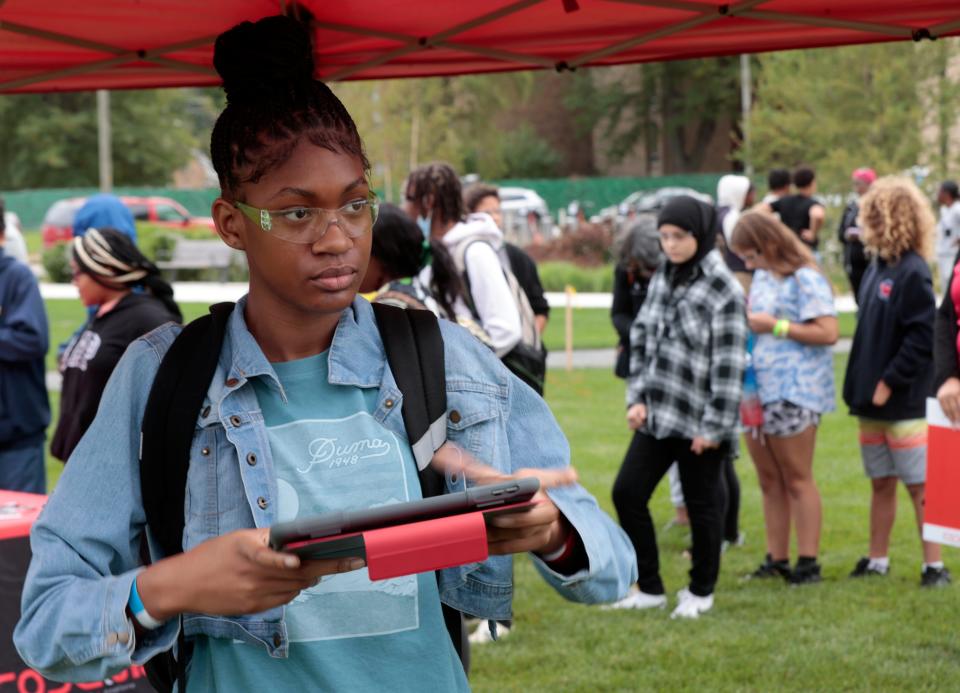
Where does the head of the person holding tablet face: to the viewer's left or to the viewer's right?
to the viewer's right

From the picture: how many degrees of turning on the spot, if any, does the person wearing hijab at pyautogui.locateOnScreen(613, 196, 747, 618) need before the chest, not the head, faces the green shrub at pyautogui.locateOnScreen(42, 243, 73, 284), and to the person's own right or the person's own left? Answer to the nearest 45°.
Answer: approximately 90° to the person's own right

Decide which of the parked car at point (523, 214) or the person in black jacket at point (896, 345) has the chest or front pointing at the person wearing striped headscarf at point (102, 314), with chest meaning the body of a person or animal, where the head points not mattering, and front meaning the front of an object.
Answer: the person in black jacket
